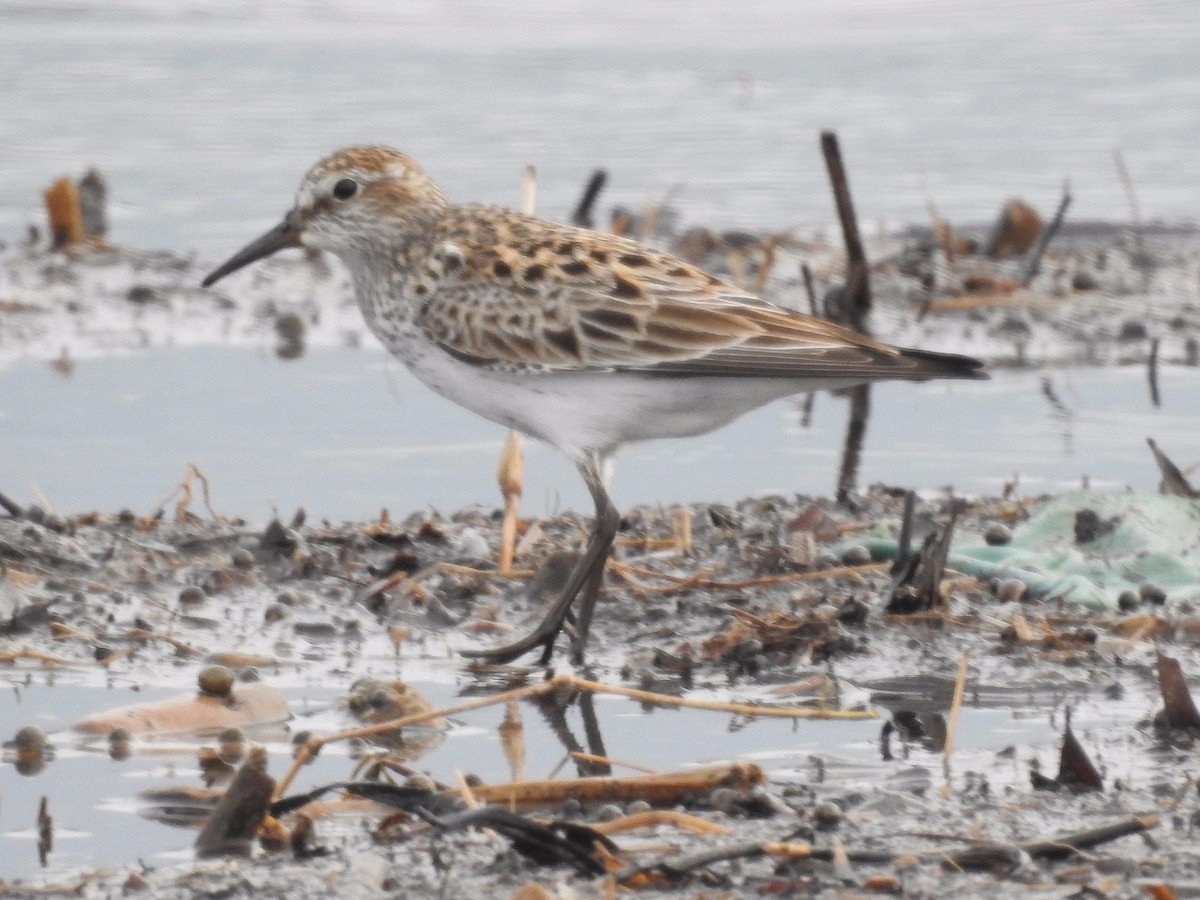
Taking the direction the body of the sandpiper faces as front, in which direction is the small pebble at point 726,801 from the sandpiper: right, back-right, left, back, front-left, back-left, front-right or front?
left

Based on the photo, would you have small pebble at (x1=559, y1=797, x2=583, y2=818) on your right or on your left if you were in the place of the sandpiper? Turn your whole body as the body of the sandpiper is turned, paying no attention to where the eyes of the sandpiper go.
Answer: on your left

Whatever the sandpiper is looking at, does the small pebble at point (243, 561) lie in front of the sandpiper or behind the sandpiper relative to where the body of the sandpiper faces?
in front

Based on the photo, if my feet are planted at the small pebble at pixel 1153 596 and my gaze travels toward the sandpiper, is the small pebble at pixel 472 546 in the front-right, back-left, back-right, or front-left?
front-right

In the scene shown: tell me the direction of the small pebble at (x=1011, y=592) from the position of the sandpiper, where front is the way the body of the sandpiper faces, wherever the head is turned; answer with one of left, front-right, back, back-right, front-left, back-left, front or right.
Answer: back

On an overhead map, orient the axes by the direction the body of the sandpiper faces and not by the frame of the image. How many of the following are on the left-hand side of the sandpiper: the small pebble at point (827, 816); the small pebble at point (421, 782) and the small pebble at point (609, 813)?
3

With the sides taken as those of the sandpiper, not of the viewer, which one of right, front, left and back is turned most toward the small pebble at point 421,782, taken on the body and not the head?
left

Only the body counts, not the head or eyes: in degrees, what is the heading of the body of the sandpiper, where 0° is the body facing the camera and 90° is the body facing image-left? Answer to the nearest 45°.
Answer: approximately 90°

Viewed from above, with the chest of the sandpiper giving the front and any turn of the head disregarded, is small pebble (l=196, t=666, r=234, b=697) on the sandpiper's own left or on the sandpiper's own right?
on the sandpiper's own left

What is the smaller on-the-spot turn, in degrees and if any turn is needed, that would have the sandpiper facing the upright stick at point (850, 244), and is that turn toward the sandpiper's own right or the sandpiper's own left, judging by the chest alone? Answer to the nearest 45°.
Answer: approximately 90° to the sandpiper's own right

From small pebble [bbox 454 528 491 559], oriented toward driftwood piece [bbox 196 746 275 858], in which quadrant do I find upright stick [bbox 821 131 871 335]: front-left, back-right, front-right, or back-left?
back-left

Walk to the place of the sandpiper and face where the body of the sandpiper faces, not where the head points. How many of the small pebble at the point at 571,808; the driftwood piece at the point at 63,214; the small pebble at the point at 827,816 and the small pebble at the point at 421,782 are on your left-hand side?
3

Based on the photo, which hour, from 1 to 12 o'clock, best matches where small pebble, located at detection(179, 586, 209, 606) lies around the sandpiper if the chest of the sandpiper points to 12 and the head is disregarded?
The small pebble is roughly at 12 o'clock from the sandpiper.

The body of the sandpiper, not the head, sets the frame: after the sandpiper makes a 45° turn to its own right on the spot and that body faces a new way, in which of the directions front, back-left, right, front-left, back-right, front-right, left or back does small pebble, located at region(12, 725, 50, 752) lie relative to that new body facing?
left

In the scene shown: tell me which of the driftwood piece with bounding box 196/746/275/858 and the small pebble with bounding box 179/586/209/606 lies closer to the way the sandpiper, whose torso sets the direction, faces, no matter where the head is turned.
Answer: the small pebble

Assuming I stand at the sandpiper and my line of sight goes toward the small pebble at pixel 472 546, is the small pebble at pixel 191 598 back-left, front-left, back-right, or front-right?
front-left

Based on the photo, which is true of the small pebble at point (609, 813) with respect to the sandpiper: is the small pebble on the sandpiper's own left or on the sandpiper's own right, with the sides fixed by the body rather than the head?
on the sandpiper's own left

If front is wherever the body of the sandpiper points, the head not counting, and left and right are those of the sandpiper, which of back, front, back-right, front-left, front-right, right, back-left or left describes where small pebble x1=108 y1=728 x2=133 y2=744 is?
front-left
